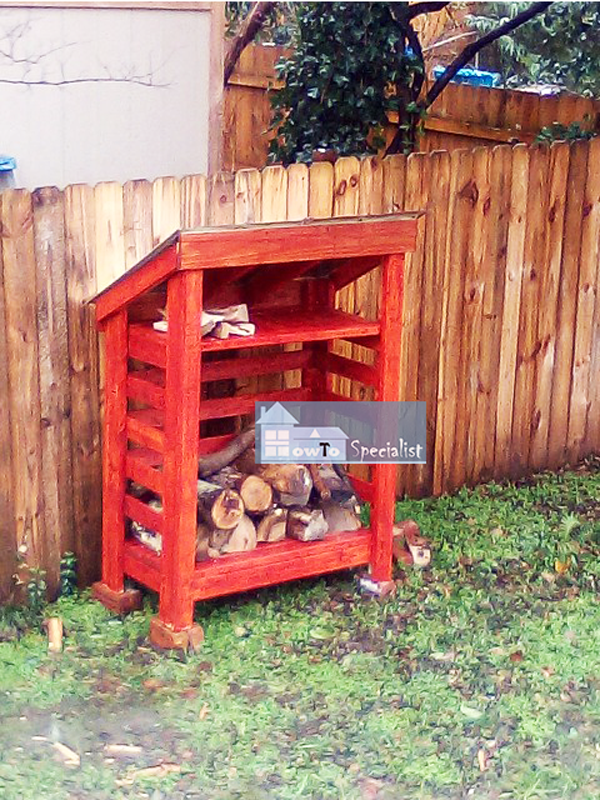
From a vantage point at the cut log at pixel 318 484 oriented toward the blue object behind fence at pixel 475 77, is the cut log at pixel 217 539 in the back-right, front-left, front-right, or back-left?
back-left

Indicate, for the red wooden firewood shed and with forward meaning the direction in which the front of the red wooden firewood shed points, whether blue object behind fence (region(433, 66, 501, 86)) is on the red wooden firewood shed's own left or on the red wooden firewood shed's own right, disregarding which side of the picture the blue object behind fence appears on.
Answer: on the red wooden firewood shed's own left

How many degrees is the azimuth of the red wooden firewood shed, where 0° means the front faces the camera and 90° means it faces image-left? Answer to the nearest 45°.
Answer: approximately 315°

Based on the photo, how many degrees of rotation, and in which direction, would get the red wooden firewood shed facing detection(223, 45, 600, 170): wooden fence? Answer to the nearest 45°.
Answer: approximately 135° to its left
